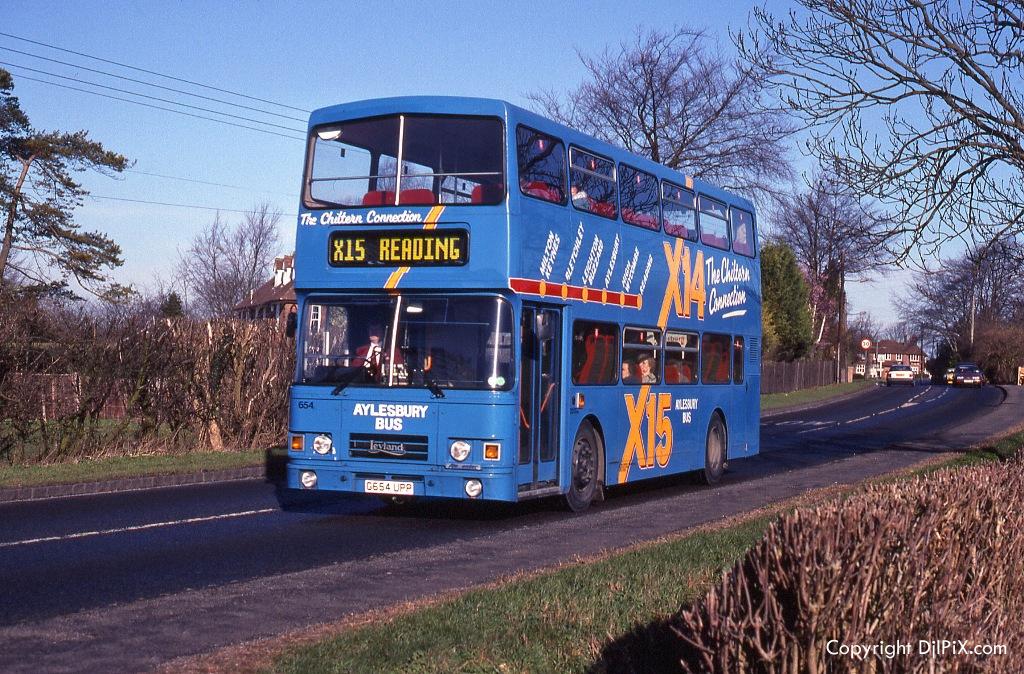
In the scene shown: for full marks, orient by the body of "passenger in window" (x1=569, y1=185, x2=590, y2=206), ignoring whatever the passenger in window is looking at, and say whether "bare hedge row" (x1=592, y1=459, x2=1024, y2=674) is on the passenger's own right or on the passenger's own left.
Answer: on the passenger's own left

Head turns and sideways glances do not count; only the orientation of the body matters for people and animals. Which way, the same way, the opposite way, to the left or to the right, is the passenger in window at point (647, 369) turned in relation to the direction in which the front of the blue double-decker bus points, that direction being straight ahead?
the same way

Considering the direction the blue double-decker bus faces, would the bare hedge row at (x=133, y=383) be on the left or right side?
on its right

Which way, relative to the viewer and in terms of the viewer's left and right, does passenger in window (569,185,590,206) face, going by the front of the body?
facing the viewer and to the left of the viewer

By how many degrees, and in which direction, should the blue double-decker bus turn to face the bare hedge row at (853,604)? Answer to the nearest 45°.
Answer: approximately 45° to its left

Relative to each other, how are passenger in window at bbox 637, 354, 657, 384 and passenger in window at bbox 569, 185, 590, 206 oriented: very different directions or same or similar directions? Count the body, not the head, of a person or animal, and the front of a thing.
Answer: same or similar directions

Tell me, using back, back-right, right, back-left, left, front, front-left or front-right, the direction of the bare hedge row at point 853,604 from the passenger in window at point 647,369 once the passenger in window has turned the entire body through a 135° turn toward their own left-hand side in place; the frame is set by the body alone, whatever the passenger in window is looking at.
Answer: right

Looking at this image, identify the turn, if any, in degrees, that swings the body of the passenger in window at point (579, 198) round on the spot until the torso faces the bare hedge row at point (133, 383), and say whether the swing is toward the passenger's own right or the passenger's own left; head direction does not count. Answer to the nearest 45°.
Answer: approximately 90° to the passenger's own right

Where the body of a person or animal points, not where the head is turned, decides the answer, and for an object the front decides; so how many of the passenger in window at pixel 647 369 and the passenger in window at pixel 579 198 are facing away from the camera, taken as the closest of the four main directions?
0

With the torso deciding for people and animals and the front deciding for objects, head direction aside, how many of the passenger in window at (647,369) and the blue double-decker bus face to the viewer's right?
0
